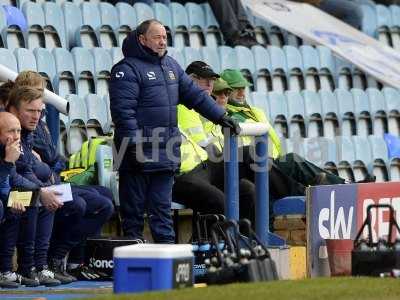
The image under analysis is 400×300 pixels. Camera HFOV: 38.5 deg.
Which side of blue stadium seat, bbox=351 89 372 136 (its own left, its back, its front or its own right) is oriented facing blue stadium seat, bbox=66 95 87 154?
right

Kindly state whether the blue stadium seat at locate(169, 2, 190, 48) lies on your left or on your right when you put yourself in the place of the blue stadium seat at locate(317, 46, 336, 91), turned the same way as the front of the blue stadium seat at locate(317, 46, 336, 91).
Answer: on your right

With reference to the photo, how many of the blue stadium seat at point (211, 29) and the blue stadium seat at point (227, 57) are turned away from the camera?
0

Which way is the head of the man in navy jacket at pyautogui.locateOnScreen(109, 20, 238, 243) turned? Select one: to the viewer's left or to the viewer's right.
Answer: to the viewer's right

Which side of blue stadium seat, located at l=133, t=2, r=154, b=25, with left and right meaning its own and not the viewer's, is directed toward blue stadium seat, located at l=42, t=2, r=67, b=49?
right

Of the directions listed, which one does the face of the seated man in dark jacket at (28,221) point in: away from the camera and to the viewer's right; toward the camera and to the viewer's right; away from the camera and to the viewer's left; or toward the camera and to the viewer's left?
toward the camera and to the viewer's right

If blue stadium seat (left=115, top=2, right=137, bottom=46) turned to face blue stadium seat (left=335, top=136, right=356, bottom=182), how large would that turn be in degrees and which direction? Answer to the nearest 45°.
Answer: approximately 45° to its left

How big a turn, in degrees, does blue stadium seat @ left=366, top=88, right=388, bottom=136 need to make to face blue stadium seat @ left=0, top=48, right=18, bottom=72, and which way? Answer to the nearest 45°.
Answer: approximately 90° to its right

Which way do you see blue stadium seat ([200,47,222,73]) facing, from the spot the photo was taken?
facing the viewer and to the right of the viewer
